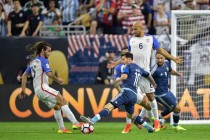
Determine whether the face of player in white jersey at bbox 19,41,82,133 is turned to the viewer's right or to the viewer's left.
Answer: to the viewer's right

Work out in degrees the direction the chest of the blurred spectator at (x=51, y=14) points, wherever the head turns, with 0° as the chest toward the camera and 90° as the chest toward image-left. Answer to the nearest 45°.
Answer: approximately 0°

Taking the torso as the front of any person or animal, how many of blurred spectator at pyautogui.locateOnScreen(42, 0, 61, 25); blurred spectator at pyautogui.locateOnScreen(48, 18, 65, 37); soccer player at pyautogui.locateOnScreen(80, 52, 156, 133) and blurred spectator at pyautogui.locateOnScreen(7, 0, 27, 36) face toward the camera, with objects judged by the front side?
3

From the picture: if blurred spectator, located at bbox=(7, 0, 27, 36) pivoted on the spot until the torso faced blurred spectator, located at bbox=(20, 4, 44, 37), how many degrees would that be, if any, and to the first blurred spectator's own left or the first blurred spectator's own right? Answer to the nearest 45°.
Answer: approximately 45° to the first blurred spectator's own left

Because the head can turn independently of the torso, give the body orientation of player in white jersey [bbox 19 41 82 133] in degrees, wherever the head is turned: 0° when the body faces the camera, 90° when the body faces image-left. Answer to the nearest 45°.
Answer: approximately 225°

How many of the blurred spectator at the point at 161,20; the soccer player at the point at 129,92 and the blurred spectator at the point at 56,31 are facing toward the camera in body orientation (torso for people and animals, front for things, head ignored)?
2

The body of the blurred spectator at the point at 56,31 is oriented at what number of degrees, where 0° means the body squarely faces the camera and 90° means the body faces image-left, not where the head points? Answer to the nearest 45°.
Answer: approximately 0°
